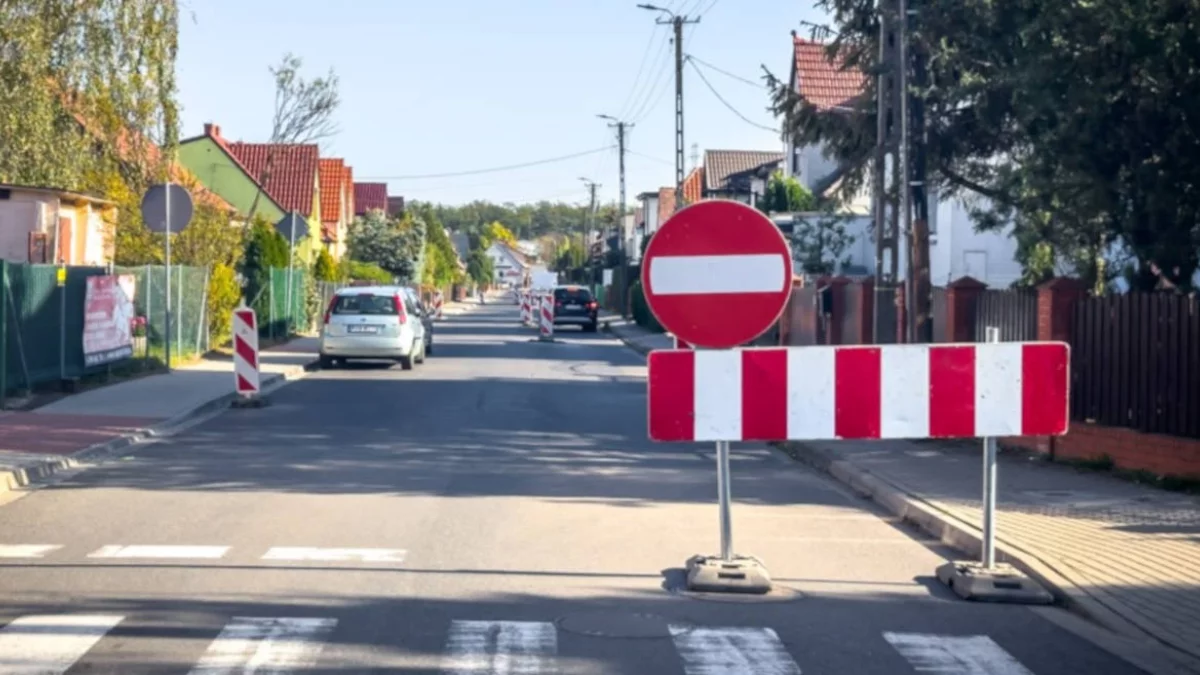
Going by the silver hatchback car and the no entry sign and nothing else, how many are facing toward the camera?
1

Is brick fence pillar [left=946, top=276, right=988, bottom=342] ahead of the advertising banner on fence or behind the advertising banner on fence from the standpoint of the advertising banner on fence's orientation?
ahead

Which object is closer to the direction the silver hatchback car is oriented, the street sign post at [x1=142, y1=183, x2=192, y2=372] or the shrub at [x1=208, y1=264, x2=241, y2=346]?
the shrub

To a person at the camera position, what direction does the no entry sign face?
facing the viewer

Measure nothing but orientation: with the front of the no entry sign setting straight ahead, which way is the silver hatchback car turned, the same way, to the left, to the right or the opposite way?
the opposite way

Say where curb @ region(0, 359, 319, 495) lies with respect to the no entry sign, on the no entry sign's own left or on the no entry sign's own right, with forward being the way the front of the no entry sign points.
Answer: on the no entry sign's own right

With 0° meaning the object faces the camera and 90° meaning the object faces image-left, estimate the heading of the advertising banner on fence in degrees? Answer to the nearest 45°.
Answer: approximately 315°

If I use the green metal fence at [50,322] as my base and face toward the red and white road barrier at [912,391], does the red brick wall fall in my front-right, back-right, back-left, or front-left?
front-left

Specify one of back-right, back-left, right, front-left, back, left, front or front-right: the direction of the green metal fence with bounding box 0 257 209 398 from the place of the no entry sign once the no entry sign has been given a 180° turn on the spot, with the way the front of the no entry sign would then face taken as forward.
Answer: front-left

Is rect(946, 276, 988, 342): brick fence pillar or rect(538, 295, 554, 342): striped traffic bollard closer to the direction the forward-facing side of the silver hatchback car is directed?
the striped traffic bollard

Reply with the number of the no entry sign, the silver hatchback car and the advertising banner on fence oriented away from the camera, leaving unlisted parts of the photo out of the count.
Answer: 1

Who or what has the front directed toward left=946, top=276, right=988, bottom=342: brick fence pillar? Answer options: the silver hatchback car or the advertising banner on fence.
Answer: the advertising banner on fence

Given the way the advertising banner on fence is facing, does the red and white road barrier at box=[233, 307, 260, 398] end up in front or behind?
in front

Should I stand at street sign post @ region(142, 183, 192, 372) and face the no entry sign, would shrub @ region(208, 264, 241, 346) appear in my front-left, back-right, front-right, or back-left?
back-left

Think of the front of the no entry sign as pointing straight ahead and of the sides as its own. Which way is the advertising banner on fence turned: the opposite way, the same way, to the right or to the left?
to the left

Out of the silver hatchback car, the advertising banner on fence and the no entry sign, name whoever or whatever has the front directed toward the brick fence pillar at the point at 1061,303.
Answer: the advertising banner on fence

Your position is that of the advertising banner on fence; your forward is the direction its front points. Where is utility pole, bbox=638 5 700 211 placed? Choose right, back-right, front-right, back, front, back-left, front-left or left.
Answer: left

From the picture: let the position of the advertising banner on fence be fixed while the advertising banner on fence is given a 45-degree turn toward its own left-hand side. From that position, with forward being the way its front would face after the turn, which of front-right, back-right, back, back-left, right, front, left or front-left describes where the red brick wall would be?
front-right

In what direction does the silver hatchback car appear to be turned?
away from the camera
